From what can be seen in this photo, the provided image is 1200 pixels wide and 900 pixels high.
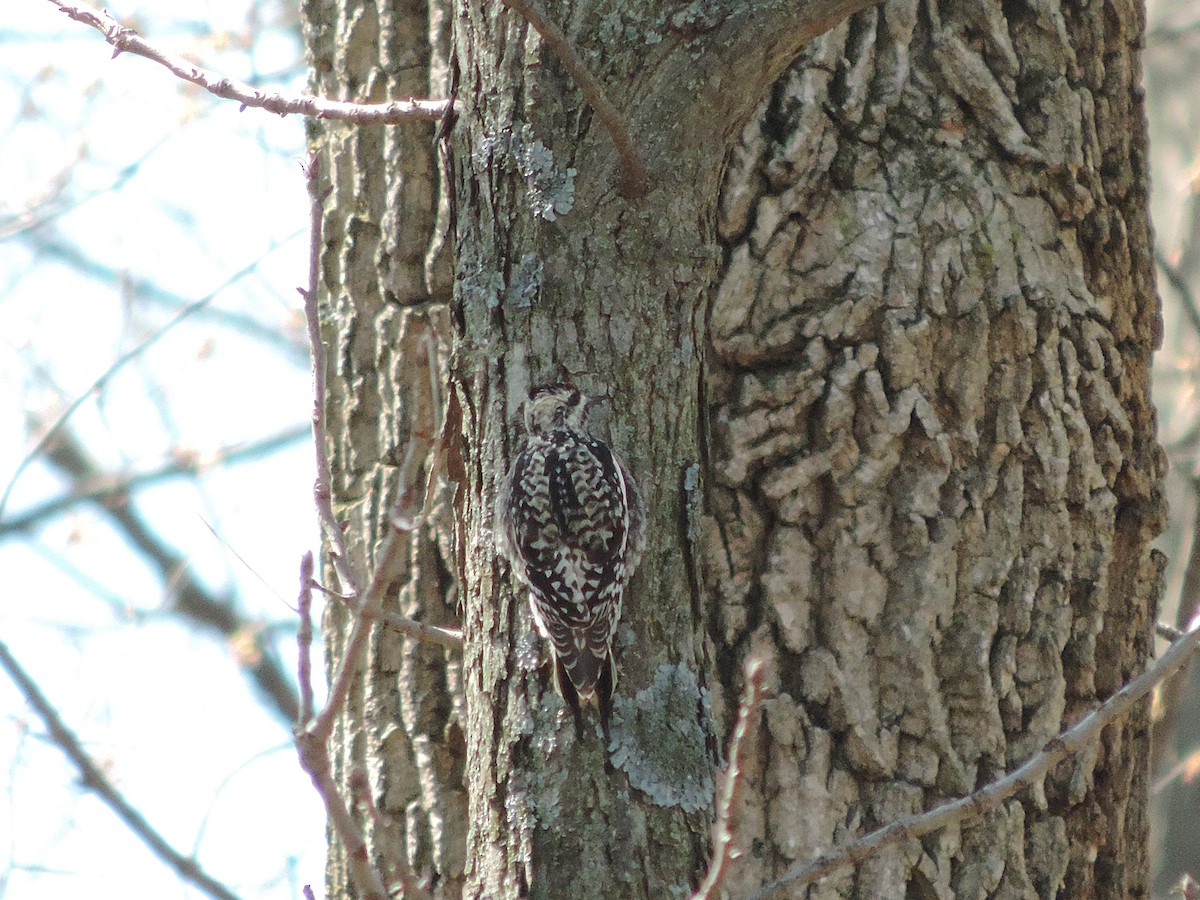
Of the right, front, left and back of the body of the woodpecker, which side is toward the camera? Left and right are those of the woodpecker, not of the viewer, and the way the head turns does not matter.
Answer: back

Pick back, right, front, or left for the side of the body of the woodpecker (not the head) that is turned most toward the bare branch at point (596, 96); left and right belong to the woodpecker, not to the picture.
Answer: back

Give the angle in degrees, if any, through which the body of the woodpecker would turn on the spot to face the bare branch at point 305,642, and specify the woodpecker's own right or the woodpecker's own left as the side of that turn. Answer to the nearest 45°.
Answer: approximately 90° to the woodpecker's own left

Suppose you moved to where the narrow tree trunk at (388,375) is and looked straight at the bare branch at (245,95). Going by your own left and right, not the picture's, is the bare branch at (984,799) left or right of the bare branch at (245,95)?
left

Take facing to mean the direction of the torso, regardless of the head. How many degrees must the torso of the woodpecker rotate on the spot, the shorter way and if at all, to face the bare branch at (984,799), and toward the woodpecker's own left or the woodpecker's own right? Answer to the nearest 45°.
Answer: approximately 135° to the woodpecker's own right

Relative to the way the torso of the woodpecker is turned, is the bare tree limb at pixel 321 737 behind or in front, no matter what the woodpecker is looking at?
behind

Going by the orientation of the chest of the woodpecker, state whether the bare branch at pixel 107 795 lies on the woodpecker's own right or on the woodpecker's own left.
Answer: on the woodpecker's own left
